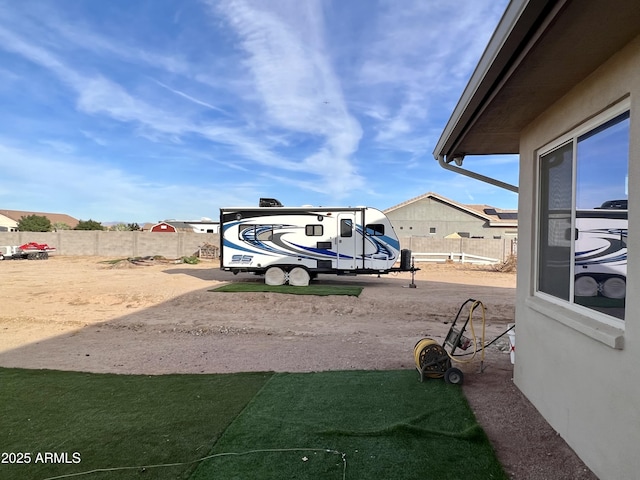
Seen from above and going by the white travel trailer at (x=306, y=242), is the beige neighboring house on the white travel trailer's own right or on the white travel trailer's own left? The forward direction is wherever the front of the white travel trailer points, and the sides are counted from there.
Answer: on the white travel trailer's own left

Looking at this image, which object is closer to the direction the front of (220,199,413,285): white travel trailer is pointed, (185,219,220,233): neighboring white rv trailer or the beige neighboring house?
the beige neighboring house

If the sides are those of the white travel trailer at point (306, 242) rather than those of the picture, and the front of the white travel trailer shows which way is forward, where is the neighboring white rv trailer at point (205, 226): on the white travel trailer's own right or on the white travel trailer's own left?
on the white travel trailer's own left

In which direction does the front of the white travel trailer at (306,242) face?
to the viewer's right

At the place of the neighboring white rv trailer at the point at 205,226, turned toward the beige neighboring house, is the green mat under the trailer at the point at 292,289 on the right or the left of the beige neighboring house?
right

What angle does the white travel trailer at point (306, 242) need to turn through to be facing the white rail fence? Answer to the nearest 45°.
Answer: approximately 45° to its left
